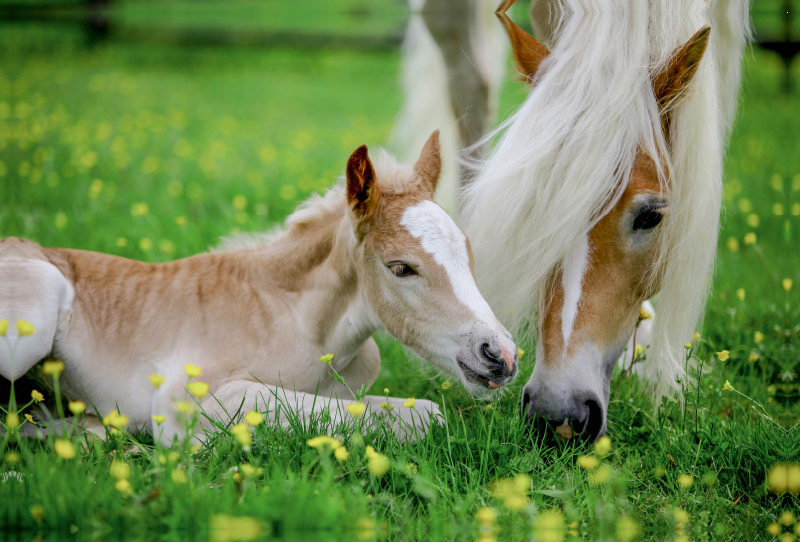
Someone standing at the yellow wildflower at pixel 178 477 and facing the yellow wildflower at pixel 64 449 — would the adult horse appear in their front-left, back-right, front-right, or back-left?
back-right

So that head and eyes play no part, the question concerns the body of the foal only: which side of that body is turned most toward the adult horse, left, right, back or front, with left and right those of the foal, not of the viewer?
front

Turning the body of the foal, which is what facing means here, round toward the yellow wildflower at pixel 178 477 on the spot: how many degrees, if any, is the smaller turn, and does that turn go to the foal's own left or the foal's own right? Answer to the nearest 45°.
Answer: approximately 90° to the foal's own right

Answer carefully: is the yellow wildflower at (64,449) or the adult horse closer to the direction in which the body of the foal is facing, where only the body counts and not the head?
the adult horse

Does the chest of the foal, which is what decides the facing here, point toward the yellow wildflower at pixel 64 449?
no

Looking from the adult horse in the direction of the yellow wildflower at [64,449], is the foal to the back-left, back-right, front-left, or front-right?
front-right

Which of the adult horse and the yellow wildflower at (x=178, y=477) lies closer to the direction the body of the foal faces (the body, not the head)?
the adult horse

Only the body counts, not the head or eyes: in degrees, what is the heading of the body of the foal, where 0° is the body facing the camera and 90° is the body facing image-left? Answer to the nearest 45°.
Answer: approximately 270°

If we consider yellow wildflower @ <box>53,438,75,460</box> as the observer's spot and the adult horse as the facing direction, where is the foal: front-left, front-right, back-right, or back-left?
front-left
